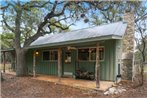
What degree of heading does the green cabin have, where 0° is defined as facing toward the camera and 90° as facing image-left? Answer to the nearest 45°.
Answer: approximately 45°
